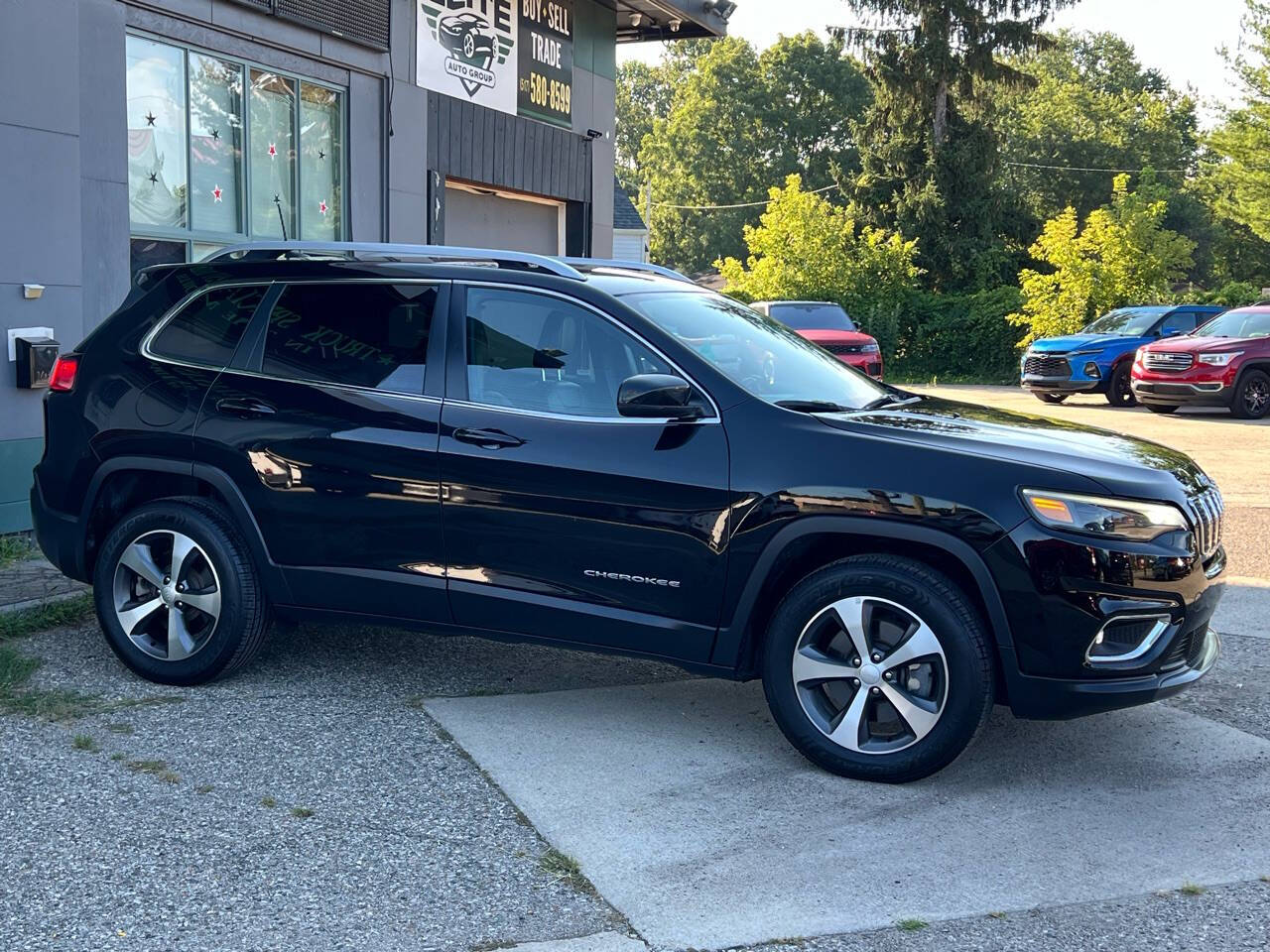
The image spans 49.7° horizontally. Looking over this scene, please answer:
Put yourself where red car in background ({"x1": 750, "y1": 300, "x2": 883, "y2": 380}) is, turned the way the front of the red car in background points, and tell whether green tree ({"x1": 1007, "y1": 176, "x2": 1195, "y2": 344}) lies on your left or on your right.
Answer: on your left

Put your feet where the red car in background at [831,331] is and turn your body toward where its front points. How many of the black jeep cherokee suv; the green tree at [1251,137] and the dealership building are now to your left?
1

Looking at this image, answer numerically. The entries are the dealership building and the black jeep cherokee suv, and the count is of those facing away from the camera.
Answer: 0

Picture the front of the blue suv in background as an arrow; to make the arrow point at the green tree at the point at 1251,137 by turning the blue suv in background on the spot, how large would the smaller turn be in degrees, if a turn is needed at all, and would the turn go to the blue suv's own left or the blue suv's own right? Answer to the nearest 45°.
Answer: approximately 135° to the blue suv's own right

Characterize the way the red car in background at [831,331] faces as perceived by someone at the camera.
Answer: facing the viewer and to the right of the viewer

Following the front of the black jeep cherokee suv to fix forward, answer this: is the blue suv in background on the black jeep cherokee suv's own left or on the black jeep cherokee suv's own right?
on the black jeep cherokee suv's own left

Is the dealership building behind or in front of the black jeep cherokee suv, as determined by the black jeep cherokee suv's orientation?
behind

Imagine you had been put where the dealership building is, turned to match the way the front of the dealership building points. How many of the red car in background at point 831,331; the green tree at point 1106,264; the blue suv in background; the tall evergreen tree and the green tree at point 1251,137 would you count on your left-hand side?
5

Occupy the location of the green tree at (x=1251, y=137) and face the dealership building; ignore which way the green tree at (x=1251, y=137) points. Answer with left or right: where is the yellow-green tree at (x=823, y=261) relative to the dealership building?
right

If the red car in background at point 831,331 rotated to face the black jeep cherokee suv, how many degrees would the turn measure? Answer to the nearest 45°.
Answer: approximately 45° to its right

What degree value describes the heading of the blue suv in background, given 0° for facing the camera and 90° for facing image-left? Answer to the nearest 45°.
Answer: approximately 45°

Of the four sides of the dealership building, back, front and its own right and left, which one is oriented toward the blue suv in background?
left

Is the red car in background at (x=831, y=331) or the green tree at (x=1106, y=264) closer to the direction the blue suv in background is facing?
the red car in background

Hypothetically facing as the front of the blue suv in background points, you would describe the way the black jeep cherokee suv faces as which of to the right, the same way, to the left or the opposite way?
to the left

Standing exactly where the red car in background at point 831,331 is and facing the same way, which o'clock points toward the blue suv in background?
The blue suv in background is roughly at 10 o'clock from the red car in background.
